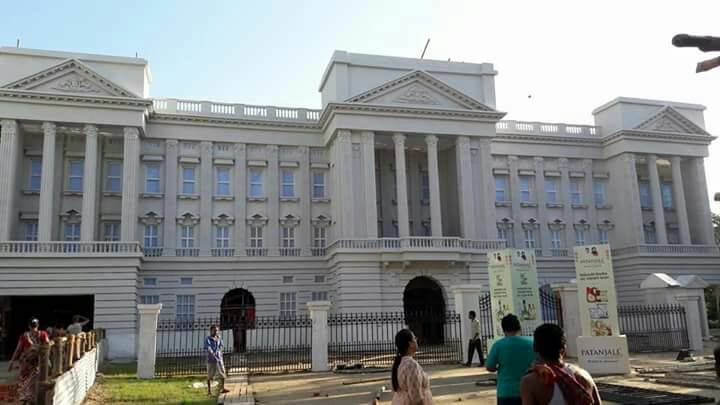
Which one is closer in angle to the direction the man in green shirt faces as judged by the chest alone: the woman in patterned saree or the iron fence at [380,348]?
the iron fence

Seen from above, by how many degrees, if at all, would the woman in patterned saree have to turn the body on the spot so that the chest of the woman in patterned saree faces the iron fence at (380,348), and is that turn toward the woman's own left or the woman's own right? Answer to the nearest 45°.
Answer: approximately 135° to the woman's own left

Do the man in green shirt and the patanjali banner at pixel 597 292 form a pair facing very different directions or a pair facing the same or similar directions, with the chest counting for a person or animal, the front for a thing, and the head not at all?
very different directions

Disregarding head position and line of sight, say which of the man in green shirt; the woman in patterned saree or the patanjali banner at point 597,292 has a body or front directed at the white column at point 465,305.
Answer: the man in green shirt

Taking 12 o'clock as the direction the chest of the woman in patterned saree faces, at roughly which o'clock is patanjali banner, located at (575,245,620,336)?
The patanjali banner is roughly at 9 o'clock from the woman in patterned saree.

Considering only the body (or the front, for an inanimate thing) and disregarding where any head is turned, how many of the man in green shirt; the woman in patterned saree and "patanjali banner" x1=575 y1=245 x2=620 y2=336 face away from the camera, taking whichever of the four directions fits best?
1

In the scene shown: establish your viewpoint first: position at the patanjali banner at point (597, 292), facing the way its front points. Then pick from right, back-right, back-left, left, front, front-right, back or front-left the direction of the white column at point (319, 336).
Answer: right

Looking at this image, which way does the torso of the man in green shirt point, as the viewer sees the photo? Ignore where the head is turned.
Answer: away from the camera

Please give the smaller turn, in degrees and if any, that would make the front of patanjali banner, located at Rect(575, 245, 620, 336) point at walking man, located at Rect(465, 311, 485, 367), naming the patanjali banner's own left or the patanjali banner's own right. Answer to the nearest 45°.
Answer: approximately 90° to the patanjali banner's own right

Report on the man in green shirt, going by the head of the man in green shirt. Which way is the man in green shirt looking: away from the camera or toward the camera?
away from the camera
